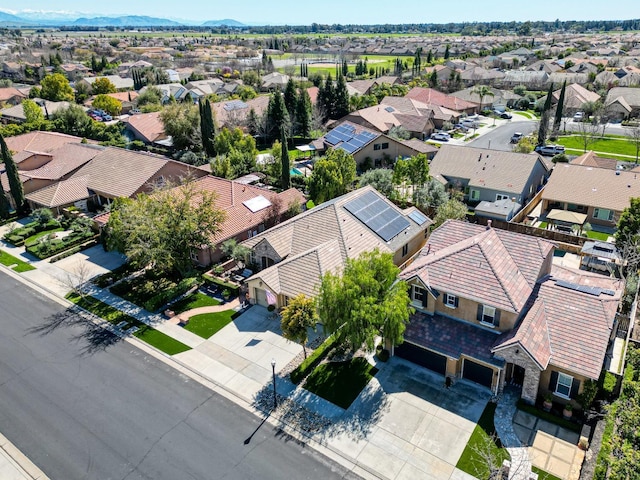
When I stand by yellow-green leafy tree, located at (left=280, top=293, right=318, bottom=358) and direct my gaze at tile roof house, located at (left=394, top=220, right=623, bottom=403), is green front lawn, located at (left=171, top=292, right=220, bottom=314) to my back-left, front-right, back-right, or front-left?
back-left

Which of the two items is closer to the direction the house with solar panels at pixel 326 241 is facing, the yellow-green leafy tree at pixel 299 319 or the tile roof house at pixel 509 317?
the yellow-green leafy tree

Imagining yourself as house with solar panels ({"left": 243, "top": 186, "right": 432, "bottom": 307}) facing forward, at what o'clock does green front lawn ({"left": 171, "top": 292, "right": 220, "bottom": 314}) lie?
The green front lawn is roughly at 1 o'clock from the house with solar panels.

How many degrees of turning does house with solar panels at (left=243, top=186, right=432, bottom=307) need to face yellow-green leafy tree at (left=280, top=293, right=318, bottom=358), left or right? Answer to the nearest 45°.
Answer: approximately 45° to its left

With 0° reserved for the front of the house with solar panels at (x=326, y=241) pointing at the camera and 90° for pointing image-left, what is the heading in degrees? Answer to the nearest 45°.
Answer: approximately 45°

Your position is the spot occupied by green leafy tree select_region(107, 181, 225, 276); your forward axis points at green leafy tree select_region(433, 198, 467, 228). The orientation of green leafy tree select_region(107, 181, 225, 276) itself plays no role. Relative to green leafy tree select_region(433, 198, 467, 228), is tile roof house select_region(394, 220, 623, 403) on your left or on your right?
right

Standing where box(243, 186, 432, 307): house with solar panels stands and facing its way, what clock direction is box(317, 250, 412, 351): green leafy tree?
The green leafy tree is roughly at 10 o'clock from the house with solar panels.

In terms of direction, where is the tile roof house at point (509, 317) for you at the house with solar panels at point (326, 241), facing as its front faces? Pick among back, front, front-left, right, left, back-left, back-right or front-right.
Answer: left
